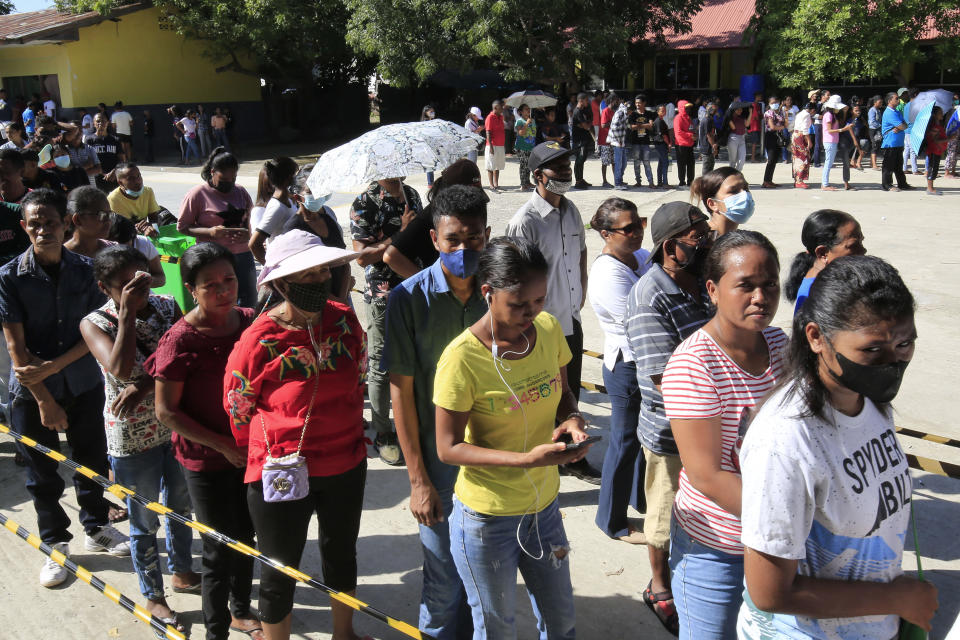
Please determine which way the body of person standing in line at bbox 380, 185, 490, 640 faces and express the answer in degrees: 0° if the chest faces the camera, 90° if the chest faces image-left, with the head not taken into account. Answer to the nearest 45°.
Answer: approximately 315°

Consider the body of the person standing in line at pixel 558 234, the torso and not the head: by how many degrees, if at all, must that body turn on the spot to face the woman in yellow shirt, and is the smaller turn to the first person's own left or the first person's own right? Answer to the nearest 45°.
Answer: approximately 45° to the first person's own right

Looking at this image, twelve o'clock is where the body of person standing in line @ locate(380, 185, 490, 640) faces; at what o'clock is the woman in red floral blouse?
The woman in red floral blouse is roughly at 4 o'clock from the person standing in line.

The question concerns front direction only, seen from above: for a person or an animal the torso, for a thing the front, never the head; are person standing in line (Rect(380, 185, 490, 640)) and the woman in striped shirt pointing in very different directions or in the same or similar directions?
same or similar directions

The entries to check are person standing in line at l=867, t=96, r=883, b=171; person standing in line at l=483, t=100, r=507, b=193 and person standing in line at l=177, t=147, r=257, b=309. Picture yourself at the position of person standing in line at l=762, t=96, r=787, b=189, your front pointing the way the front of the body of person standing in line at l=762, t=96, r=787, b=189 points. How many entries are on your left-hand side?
1

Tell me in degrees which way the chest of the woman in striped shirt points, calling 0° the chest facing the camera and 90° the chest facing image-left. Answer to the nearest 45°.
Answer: approximately 315°

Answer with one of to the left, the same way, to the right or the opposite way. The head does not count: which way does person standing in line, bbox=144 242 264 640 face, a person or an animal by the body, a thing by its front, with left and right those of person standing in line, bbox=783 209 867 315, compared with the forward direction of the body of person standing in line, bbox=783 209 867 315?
the same way

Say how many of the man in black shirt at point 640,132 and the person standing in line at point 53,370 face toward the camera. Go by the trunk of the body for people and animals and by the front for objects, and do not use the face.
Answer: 2

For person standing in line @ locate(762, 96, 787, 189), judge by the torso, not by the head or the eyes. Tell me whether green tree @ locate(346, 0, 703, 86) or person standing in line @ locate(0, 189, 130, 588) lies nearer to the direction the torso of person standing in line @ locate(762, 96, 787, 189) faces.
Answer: the person standing in line

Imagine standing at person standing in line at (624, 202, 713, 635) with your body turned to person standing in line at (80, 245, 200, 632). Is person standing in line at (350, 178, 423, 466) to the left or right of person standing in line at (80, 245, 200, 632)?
right

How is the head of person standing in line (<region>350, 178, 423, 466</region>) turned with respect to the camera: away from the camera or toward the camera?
toward the camera

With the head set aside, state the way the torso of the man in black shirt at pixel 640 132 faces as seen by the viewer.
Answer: toward the camera

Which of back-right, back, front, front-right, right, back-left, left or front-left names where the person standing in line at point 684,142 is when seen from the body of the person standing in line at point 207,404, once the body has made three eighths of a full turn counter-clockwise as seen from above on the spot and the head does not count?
front-right
